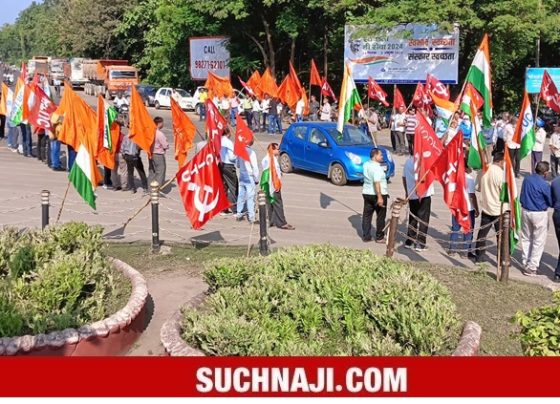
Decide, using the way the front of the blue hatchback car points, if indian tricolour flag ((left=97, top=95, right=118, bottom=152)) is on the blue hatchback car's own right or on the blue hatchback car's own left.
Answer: on the blue hatchback car's own right

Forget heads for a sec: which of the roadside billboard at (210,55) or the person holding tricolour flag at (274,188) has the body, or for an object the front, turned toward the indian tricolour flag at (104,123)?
the roadside billboard

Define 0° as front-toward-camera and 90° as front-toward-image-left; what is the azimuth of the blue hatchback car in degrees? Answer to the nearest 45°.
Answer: approximately 315°

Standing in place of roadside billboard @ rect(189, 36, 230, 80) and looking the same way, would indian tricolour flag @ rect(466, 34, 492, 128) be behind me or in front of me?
in front

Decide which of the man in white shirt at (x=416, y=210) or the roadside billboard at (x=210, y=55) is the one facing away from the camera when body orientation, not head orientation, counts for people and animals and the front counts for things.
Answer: the man in white shirt

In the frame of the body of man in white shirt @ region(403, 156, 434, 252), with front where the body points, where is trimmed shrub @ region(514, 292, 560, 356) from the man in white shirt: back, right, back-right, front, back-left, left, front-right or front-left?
back

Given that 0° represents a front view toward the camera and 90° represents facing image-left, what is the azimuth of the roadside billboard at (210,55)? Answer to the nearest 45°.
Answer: approximately 0°

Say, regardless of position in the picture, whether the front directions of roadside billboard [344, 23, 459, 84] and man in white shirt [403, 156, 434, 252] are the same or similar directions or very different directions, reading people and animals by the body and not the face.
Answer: very different directions

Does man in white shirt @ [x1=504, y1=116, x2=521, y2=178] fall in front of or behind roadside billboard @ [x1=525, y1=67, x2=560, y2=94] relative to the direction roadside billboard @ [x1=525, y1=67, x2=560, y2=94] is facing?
in front

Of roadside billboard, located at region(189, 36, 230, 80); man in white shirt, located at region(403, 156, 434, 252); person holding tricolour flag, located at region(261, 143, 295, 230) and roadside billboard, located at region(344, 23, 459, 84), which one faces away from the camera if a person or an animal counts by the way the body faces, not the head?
the man in white shirt
